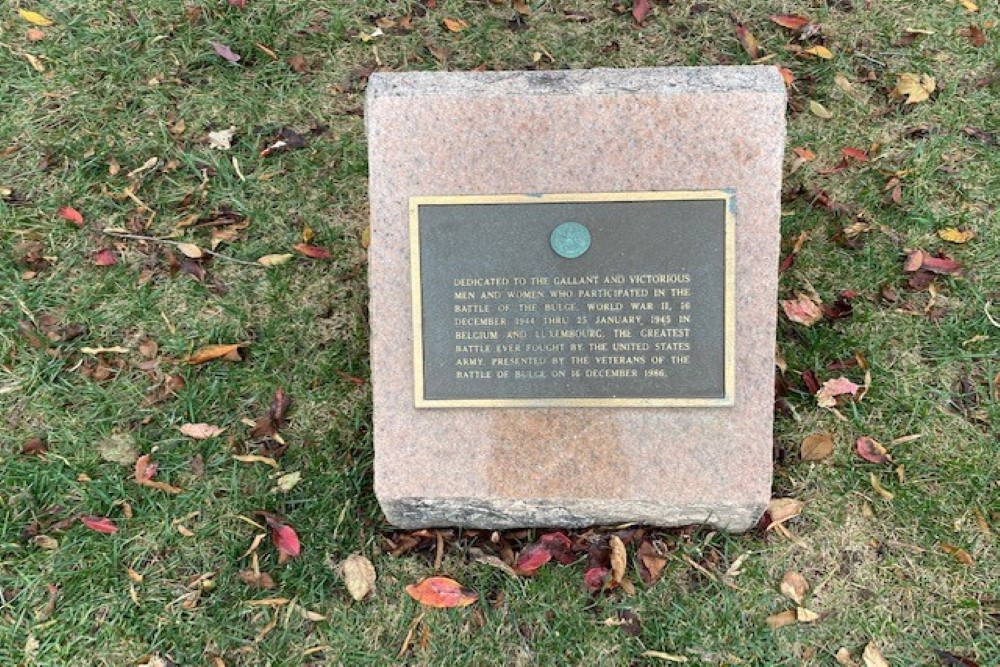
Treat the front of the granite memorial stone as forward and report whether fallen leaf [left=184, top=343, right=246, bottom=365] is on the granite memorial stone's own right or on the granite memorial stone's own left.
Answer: on the granite memorial stone's own right

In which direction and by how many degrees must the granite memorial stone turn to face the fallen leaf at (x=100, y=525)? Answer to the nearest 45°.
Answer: approximately 90° to its right

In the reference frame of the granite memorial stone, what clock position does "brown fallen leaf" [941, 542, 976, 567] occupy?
The brown fallen leaf is roughly at 9 o'clock from the granite memorial stone.

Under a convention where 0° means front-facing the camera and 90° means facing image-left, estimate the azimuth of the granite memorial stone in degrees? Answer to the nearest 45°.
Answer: approximately 0°

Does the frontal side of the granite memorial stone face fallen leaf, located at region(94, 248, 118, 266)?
no

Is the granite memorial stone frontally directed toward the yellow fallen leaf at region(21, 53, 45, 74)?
no

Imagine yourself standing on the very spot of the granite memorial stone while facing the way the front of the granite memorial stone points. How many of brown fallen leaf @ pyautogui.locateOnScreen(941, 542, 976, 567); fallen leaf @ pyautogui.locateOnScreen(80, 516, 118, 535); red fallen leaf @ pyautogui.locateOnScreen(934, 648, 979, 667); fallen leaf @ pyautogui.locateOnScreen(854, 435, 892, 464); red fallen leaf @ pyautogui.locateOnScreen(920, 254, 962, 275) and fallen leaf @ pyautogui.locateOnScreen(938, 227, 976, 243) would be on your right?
1

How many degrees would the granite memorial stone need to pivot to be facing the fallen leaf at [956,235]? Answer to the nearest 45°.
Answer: approximately 135° to its left

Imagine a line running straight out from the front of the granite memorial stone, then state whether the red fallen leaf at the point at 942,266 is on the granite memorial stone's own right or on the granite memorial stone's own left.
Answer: on the granite memorial stone's own left

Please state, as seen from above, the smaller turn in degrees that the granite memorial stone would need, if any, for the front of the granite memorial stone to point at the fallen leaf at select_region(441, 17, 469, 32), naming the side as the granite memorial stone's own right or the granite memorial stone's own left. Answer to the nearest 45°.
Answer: approximately 180°

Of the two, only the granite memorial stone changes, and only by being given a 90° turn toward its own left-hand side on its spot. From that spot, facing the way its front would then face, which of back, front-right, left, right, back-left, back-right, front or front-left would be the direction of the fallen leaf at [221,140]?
back-left

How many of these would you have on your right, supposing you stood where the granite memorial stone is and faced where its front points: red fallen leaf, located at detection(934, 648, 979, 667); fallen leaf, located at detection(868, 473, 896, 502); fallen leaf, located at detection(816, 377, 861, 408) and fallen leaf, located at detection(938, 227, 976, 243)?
0
